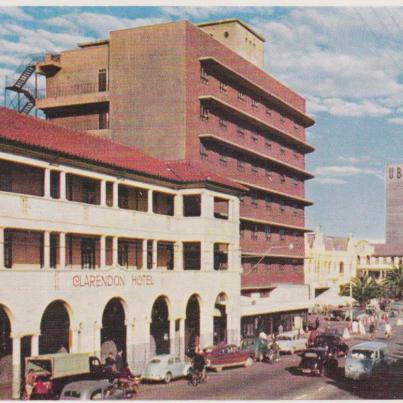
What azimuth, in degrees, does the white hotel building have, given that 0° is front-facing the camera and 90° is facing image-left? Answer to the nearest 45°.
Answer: approximately 315°

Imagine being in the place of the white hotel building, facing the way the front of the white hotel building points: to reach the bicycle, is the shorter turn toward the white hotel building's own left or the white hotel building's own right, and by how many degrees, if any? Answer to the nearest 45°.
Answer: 0° — it already faces it

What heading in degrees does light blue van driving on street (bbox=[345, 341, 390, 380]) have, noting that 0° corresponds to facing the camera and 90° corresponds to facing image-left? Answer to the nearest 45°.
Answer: approximately 45°

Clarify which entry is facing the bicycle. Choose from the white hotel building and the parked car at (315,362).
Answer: the white hotel building

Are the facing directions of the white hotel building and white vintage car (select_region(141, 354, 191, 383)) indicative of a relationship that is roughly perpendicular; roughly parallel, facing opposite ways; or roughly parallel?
roughly perpendicular

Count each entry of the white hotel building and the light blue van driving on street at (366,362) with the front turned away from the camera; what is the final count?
0
